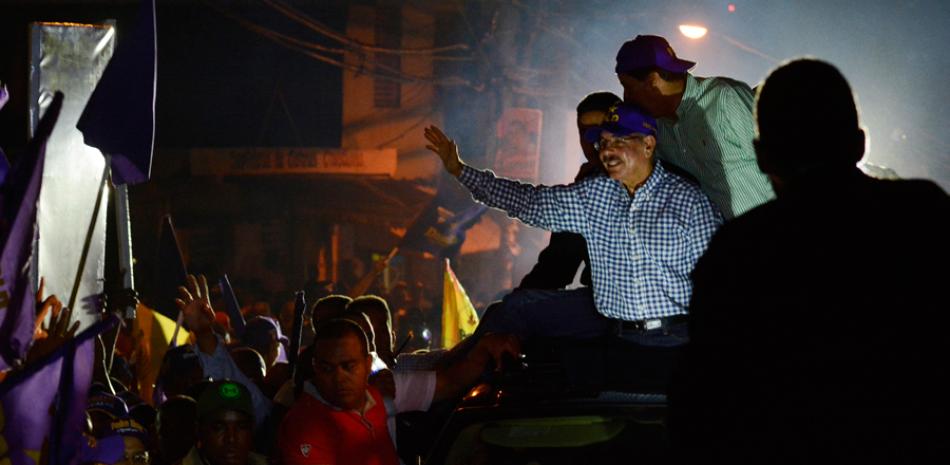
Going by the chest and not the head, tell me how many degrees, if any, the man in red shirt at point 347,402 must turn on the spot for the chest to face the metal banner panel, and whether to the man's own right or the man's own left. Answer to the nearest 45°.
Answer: approximately 180°

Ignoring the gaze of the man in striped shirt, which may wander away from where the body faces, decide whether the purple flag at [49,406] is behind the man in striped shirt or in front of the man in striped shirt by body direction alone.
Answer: in front

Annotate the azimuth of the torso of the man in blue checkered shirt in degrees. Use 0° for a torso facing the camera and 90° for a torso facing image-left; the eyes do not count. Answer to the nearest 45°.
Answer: approximately 45°

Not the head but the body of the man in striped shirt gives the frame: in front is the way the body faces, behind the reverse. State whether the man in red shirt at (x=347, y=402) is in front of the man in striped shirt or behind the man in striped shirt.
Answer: in front

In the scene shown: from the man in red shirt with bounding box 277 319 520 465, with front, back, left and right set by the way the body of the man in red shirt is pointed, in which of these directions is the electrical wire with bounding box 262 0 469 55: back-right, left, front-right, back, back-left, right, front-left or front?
back-left

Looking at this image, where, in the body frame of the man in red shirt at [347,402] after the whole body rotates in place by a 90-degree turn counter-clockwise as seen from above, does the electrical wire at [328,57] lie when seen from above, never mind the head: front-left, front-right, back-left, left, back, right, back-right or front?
front-left

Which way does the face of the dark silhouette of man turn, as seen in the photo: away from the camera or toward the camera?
away from the camera

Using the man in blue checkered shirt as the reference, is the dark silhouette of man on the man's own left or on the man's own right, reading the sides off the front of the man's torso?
on the man's own left

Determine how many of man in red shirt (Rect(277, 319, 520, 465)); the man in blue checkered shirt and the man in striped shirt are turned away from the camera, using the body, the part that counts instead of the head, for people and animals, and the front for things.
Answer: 0

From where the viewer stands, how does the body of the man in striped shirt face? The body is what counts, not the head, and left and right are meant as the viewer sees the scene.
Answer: facing the viewer and to the left of the viewer

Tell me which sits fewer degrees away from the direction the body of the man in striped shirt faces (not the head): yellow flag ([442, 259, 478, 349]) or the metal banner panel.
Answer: the metal banner panel

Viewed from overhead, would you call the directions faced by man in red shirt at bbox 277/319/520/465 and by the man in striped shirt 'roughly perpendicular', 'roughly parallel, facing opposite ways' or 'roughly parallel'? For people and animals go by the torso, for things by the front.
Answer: roughly perpendicular

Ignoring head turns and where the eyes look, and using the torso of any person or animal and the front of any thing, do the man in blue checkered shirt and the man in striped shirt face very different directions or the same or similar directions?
same or similar directions

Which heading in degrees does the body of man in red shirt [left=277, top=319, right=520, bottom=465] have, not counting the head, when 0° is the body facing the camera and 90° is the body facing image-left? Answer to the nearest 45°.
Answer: approximately 315°
